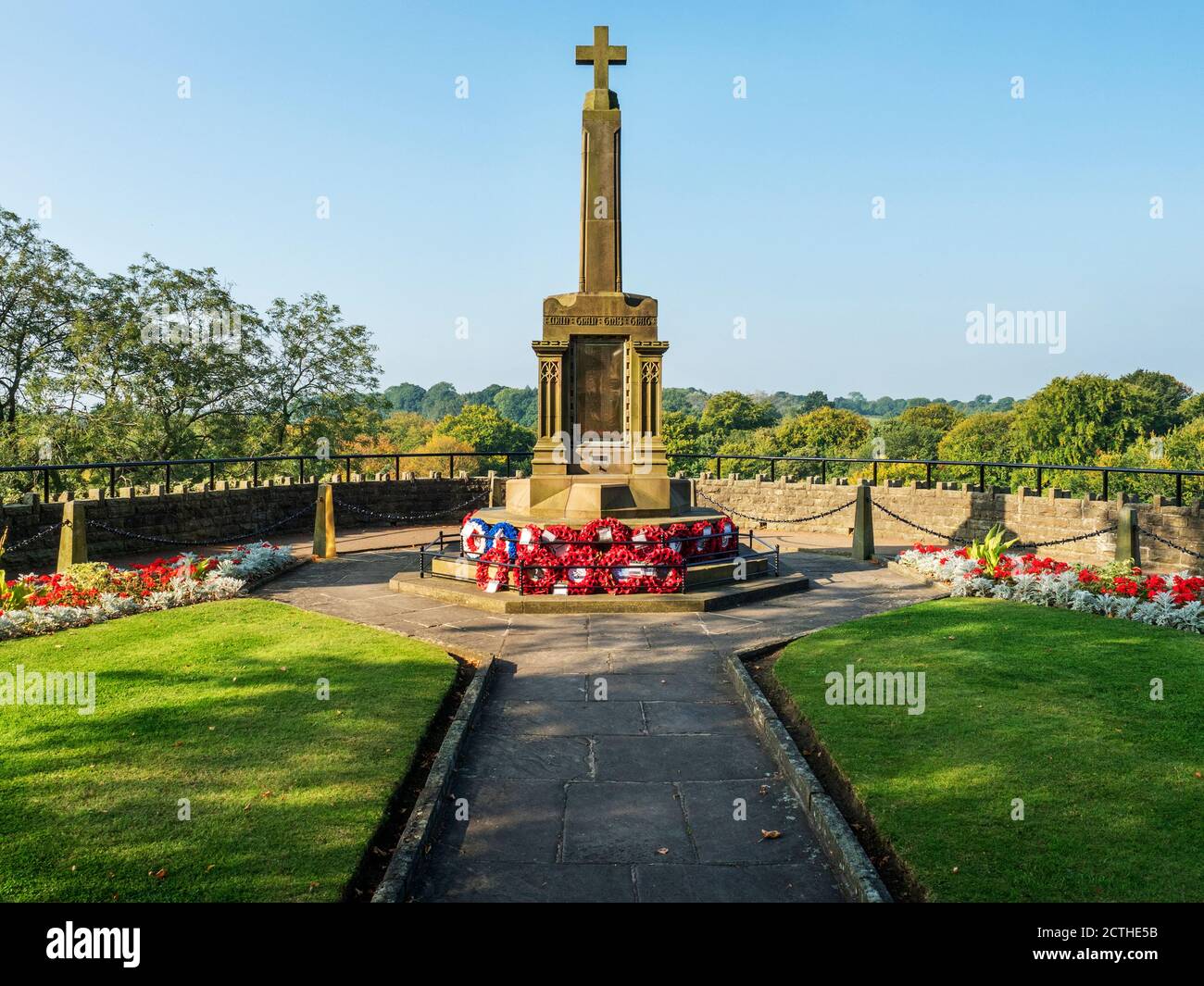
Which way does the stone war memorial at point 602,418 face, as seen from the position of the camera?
facing the viewer

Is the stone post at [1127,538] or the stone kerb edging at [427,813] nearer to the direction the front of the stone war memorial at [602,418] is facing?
the stone kerb edging

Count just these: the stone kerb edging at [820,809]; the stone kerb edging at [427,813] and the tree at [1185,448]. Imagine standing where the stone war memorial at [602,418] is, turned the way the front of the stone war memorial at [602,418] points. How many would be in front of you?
2

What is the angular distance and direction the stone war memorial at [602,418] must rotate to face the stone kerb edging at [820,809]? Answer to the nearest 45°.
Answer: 0° — it already faces it

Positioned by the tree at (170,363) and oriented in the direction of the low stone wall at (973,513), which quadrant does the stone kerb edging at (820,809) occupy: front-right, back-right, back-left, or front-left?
front-right

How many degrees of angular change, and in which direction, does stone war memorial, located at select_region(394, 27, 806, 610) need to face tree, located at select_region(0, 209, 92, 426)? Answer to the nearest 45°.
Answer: approximately 135° to its right

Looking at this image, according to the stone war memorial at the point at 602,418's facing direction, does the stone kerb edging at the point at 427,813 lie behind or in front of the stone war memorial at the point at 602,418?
in front

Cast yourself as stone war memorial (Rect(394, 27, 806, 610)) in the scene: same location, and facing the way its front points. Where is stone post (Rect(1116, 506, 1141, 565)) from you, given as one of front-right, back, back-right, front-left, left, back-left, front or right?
left

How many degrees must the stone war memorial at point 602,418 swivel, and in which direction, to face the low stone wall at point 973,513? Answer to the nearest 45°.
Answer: approximately 135° to its left

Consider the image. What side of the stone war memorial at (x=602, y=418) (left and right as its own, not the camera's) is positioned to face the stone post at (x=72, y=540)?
right
